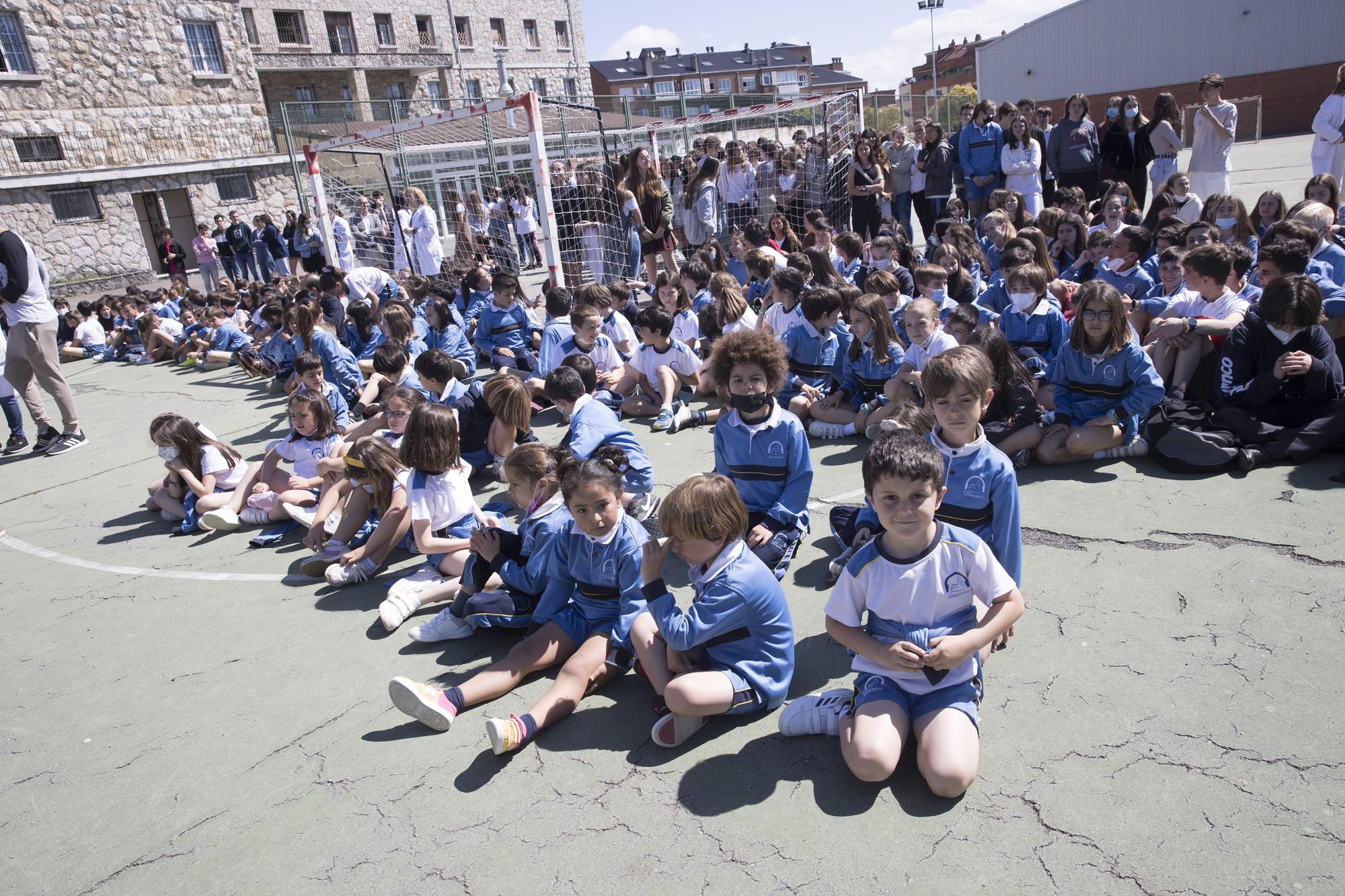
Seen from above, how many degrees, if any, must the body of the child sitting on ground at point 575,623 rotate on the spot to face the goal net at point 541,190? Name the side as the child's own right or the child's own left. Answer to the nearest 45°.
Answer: approximately 135° to the child's own right

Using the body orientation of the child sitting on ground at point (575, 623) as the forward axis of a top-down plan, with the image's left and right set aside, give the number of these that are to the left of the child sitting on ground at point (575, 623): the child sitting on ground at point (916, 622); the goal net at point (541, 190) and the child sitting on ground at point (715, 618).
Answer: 2

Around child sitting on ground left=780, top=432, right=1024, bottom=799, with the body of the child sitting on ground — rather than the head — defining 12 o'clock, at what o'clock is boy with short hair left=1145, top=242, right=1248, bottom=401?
The boy with short hair is roughly at 7 o'clock from the child sitting on ground.

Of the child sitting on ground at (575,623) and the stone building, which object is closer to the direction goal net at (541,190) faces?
the child sitting on ground

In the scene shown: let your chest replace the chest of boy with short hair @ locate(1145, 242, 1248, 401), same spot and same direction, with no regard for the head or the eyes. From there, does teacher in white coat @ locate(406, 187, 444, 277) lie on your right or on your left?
on your right

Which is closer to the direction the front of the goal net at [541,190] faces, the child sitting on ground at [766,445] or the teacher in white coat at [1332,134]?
the child sitting on ground

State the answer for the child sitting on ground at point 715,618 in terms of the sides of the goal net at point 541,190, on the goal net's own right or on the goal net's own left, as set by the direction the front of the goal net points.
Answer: on the goal net's own left

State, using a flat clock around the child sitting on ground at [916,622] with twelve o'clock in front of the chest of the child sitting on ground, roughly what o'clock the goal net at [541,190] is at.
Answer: The goal net is roughly at 5 o'clock from the child sitting on ground.

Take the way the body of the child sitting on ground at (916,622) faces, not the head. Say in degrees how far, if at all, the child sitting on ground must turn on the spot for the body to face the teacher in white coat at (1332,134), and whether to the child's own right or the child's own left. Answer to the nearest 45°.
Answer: approximately 135° to the child's own left

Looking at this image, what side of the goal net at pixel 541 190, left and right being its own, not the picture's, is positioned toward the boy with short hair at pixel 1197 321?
left
